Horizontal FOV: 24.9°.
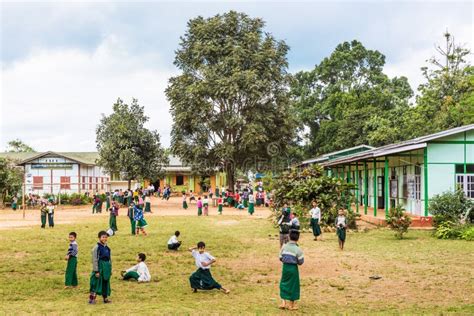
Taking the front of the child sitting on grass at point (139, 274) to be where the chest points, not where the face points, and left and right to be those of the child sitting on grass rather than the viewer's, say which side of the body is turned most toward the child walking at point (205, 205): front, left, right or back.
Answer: right

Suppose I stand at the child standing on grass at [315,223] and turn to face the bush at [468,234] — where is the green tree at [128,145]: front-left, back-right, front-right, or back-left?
back-left

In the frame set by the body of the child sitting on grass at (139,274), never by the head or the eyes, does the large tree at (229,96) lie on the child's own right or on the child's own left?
on the child's own right

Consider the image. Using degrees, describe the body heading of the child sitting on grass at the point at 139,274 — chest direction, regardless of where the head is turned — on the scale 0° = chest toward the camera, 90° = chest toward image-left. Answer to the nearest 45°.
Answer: approximately 90°

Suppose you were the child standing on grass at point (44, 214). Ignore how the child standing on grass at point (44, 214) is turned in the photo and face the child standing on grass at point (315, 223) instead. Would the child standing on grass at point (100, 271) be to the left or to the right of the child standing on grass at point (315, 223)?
right

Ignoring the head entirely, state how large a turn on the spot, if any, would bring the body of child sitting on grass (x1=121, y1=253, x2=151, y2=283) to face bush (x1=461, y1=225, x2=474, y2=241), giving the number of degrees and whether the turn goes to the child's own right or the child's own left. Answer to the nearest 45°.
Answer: approximately 135° to the child's own right

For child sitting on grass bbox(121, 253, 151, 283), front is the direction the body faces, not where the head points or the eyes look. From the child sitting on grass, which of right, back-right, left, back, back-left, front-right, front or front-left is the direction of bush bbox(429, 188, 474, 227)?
back-right

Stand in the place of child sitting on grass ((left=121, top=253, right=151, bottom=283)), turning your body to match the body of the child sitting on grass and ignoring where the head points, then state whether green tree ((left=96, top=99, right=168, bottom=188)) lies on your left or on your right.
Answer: on your right
